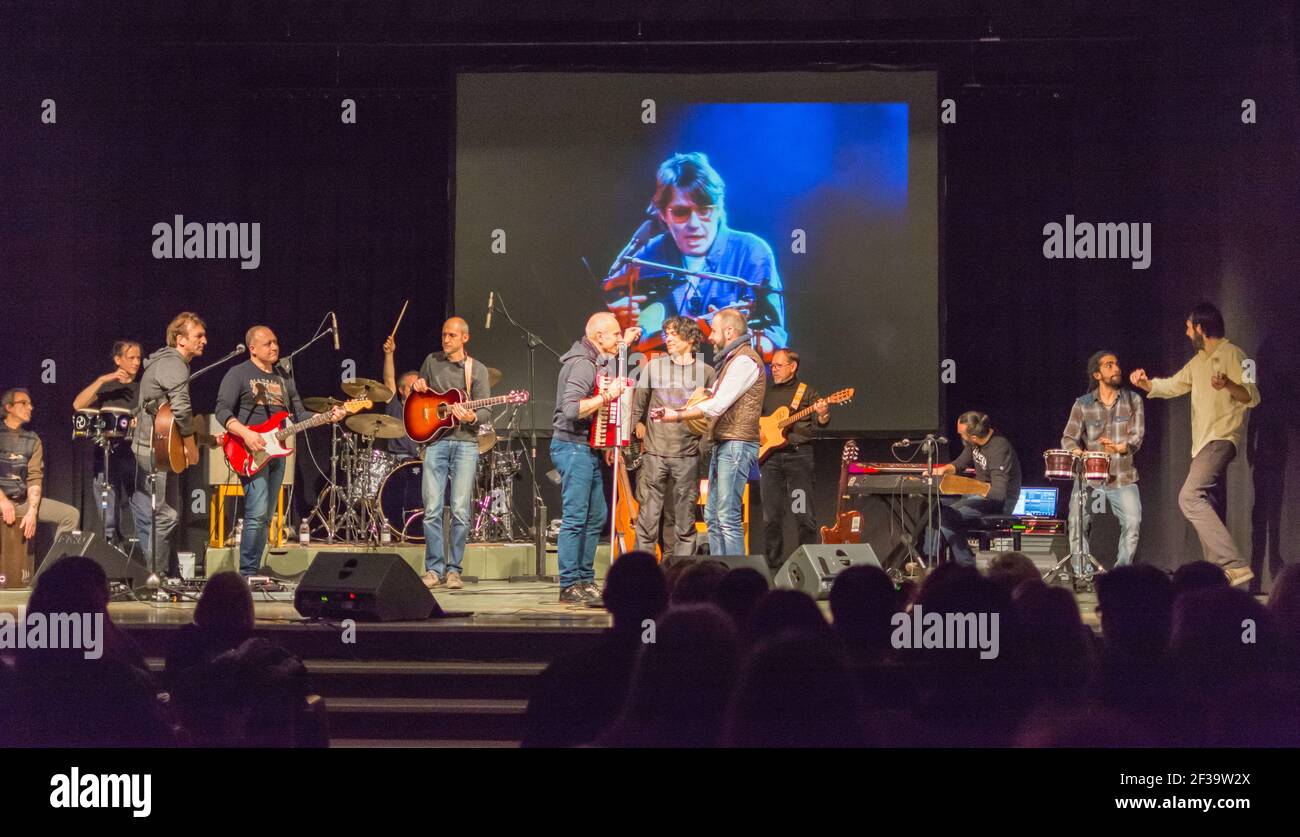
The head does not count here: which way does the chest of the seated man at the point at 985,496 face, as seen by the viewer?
to the viewer's left

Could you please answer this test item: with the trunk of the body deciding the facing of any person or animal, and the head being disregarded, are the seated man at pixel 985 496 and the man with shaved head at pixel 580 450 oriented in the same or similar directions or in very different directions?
very different directions

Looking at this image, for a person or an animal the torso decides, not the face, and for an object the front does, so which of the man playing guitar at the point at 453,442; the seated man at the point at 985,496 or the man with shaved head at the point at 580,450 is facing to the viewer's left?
the seated man

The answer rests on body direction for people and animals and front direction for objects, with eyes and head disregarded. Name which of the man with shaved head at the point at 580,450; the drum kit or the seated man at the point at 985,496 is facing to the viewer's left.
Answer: the seated man

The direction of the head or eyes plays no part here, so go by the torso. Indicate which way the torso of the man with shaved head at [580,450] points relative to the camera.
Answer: to the viewer's right

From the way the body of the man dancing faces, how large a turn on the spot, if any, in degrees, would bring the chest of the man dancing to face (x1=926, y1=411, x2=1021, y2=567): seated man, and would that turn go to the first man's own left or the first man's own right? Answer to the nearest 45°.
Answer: approximately 45° to the first man's own right

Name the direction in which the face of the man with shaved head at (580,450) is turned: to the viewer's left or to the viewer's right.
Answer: to the viewer's right

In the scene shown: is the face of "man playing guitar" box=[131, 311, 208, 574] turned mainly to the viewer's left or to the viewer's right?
to the viewer's right

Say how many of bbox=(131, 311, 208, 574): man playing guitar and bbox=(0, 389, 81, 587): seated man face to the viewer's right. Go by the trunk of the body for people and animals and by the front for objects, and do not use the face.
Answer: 1

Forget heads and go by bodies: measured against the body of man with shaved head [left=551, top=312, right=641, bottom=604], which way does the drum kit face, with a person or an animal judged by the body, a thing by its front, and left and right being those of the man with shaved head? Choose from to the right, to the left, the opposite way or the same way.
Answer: to the right
